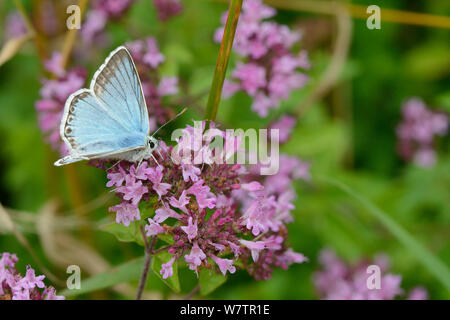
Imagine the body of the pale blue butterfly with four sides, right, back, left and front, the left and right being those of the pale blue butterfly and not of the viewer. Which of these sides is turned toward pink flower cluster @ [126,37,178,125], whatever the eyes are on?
left

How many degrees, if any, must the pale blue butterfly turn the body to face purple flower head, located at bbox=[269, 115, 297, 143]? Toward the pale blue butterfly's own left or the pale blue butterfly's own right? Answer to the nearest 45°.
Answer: approximately 45° to the pale blue butterfly's own left

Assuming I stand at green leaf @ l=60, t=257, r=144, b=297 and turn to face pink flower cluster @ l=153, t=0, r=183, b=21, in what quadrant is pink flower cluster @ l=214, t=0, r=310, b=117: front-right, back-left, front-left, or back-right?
front-right

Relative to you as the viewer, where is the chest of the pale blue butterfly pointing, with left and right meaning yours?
facing to the right of the viewer

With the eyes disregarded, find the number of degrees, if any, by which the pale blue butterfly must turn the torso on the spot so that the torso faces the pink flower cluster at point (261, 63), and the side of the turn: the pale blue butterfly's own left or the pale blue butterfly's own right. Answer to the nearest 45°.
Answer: approximately 45° to the pale blue butterfly's own left

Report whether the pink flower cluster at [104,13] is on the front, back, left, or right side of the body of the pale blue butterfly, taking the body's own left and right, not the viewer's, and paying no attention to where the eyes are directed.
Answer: left

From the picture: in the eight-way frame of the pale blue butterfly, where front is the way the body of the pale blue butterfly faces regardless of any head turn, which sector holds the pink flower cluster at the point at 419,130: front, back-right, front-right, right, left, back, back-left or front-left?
front-left

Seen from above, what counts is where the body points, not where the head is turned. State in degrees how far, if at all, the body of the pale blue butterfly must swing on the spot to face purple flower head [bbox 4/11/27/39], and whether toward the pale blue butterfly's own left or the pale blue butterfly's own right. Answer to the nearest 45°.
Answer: approximately 90° to the pale blue butterfly's own left

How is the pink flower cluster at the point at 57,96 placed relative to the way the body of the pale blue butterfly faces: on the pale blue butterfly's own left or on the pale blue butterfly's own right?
on the pale blue butterfly's own left
